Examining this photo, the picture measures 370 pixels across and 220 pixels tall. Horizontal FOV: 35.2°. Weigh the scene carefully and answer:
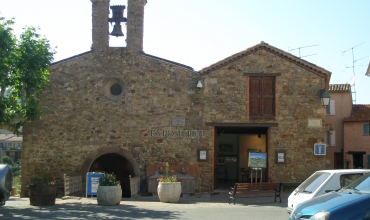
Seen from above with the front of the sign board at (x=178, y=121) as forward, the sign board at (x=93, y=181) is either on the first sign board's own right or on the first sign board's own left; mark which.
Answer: on the first sign board's own right

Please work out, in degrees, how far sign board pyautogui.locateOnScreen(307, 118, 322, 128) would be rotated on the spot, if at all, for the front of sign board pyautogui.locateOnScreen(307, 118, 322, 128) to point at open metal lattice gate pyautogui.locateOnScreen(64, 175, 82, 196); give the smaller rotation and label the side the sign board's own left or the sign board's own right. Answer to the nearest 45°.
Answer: approximately 90° to the sign board's own right

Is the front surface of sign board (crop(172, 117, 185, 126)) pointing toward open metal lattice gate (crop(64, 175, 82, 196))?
no

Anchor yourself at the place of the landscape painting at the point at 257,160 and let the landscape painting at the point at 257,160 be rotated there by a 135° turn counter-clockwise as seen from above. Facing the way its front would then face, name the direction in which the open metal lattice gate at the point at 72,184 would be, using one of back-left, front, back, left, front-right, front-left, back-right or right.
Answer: back-left

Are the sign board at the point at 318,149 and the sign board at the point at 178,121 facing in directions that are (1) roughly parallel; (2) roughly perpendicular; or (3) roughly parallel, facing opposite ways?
roughly parallel

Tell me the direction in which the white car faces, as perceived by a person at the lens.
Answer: facing the viewer and to the left of the viewer

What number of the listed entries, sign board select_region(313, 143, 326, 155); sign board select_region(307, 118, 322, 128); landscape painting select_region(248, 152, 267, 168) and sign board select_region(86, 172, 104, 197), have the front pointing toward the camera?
4

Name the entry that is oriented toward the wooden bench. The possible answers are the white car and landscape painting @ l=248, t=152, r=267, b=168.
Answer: the landscape painting

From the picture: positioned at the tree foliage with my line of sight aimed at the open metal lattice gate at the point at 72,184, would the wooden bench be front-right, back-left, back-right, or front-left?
front-right

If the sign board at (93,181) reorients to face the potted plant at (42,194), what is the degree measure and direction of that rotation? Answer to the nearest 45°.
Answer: approximately 45° to its right

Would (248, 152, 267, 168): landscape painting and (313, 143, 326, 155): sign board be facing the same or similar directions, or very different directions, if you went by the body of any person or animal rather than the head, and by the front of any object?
same or similar directions

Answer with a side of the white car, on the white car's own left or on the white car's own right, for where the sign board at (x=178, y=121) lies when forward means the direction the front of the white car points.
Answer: on the white car's own right

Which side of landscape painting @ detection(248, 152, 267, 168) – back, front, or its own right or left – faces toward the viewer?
front

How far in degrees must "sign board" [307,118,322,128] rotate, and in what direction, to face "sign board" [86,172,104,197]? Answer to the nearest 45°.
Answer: approximately 45° to its right

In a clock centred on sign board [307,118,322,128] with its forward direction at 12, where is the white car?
The white car is roughly at 12 o'clock from the sign board.

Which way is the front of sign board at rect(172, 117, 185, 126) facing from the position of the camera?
facing the viewer

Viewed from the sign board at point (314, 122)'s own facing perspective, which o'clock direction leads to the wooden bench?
The wooden bench is roughly at 1 o'clock from the sign board.
